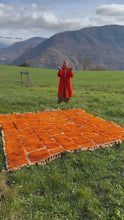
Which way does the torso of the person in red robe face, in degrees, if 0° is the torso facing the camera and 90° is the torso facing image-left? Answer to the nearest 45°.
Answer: approximately 0°

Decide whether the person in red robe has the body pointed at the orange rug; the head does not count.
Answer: yes
